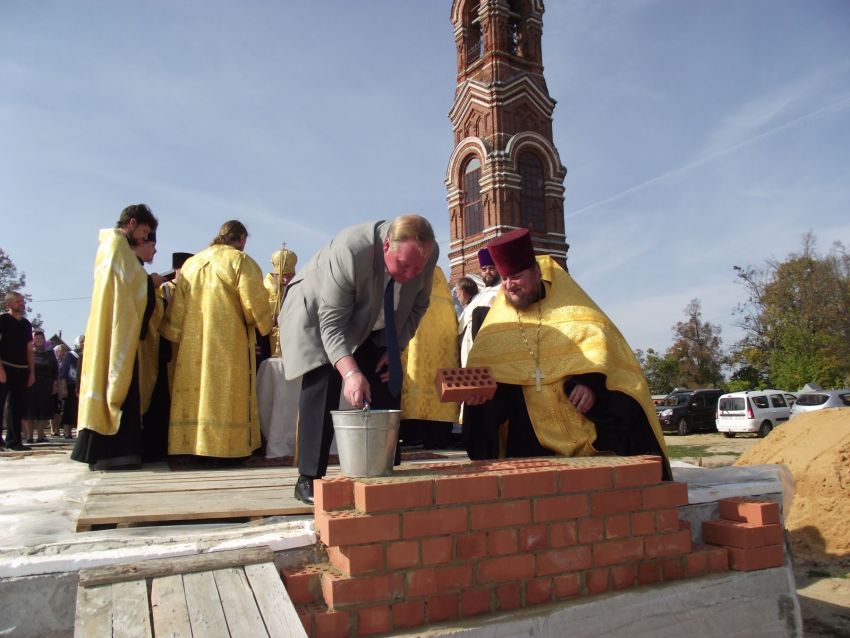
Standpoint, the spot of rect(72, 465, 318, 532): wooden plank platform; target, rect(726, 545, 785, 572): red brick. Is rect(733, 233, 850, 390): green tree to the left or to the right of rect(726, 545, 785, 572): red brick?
left

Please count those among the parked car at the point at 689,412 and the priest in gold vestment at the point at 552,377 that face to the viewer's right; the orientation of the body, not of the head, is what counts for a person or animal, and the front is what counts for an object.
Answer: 0

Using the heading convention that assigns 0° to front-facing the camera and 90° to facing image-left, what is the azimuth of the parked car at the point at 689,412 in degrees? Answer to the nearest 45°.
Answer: approximately 45°

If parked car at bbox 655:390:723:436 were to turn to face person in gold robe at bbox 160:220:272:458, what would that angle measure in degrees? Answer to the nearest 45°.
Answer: approximately 45° to its left

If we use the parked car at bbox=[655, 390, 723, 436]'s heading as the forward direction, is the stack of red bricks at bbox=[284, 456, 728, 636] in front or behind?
in front
